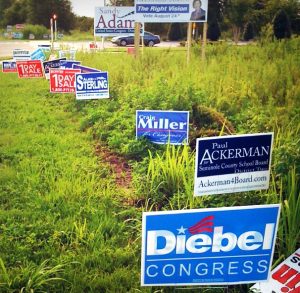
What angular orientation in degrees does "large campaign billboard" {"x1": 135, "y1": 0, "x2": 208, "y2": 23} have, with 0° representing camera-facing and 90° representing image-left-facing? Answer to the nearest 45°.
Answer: approximately 0°

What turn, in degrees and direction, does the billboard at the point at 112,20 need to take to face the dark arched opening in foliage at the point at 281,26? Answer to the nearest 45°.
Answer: approximately 90° to its left

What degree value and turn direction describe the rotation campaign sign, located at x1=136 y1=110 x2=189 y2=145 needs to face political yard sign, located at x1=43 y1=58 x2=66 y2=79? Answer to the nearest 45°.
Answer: approximately 135° to its right

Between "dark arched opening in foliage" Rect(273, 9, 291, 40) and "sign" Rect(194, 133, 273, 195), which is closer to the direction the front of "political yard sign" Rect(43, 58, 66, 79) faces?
the sign

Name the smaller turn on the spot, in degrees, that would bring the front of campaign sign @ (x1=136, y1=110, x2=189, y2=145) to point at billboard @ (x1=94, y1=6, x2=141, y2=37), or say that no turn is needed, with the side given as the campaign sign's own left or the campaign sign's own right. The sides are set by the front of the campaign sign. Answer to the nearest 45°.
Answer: approximately 180°

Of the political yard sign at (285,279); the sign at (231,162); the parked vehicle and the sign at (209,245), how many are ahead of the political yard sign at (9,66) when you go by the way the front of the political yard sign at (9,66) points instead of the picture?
3

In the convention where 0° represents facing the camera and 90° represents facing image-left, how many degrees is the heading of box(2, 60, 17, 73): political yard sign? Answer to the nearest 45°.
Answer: approximately 0°

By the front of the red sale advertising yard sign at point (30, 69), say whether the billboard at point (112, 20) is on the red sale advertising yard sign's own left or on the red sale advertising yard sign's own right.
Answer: on the red sale advertising yard sign's own left

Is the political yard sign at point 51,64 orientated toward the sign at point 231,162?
yes

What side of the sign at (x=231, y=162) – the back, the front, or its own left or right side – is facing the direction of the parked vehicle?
back
